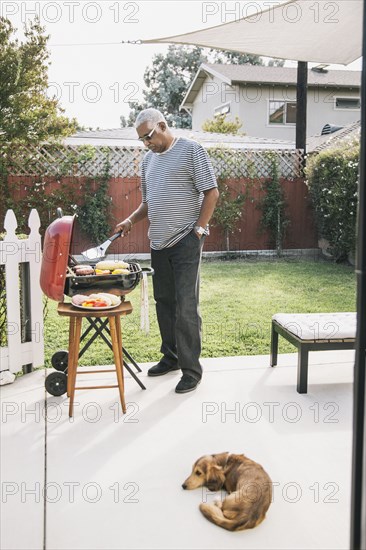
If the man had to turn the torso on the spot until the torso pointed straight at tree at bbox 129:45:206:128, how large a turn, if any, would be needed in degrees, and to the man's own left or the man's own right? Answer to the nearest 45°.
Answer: approximately 135° to the man's own right

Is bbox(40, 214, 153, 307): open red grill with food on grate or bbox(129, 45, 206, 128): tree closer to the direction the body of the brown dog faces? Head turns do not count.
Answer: the open red grill with food on grate

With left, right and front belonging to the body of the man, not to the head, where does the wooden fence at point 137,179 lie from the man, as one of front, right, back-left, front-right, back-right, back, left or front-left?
back-right

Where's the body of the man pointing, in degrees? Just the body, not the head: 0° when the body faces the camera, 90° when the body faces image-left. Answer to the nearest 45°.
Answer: approximately 45°

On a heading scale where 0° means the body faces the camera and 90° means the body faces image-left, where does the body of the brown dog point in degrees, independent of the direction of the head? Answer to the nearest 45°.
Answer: approximately 90°

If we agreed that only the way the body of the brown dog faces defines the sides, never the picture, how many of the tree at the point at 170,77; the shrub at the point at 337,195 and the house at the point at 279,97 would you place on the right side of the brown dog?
3

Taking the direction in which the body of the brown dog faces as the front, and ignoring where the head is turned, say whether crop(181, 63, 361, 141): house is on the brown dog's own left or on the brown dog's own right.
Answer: on the brown dog's own right

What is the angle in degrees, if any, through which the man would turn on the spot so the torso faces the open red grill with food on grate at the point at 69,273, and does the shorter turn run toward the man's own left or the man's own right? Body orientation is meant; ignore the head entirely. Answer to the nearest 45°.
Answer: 0° — they already face it

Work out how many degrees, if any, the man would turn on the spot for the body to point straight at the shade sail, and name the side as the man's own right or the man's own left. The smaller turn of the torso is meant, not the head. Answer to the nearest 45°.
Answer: approximately 180°
